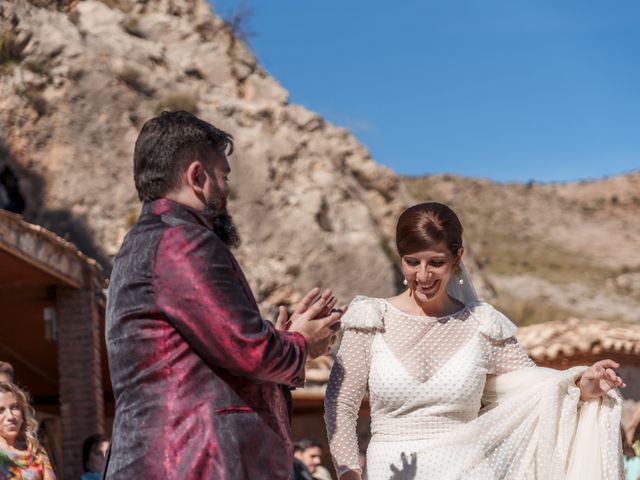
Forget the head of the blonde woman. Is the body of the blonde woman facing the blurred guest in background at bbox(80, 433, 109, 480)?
no

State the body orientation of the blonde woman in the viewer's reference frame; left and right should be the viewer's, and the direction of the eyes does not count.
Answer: facing the viewer

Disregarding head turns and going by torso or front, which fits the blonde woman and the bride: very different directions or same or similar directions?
same or similar directions

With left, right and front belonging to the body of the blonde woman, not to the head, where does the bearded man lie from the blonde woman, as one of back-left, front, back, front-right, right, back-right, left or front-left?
front

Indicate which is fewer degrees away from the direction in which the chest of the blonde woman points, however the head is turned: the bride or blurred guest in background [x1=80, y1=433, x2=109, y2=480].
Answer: the bride

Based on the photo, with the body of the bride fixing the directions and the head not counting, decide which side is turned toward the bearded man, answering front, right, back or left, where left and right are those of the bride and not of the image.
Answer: right

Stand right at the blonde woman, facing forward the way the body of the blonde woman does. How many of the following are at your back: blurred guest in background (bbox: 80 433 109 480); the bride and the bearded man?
1

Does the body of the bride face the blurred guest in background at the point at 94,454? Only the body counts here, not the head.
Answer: no

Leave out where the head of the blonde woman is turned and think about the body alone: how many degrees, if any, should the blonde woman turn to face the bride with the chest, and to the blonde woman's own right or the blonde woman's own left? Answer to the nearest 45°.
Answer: approximately 45° to the blonde woman's own left

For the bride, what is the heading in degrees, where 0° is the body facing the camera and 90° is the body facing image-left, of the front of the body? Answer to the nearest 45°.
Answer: approximately 0°

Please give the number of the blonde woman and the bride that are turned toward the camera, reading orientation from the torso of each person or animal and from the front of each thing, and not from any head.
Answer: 2

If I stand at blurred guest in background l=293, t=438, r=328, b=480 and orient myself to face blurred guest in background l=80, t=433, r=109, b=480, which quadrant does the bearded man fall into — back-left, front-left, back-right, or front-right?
front-left
